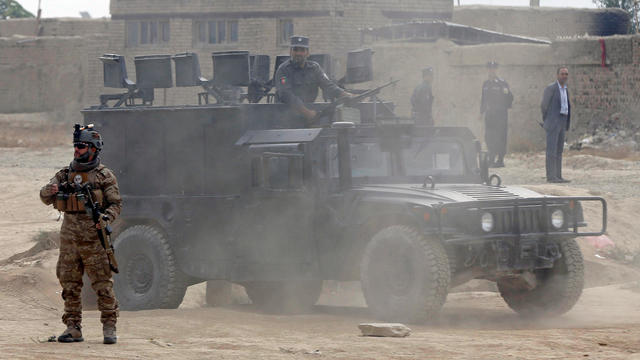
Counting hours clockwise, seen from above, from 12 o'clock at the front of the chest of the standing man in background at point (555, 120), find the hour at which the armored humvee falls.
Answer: The armored humvee is roughly at 2 o'clock from the standing man in background.

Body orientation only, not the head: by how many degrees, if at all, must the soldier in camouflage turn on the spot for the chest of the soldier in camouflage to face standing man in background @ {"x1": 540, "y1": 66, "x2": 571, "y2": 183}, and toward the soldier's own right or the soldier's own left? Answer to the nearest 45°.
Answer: approximately 180°

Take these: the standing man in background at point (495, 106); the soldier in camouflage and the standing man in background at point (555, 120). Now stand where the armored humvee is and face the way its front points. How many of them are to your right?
1

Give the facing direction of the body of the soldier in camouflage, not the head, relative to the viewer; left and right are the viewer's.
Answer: facing the viewer and to the left of the viewer

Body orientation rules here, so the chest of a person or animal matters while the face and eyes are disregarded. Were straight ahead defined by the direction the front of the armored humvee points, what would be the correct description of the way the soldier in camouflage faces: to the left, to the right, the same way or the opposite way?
to the right

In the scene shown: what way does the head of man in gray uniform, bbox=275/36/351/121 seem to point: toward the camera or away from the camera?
toward the camera

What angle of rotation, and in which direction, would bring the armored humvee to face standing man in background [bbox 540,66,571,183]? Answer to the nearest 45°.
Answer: approximately 90° to its left

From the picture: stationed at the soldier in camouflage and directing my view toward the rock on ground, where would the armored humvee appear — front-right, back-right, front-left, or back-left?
front-left

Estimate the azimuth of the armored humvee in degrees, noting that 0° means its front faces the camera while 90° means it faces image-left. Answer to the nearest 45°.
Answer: approximately 315°

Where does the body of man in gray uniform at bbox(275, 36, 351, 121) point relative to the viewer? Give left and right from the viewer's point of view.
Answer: facing the viewer and to the right of the viewer

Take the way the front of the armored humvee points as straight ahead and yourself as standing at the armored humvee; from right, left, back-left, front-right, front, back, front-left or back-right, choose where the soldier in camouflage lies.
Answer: right
